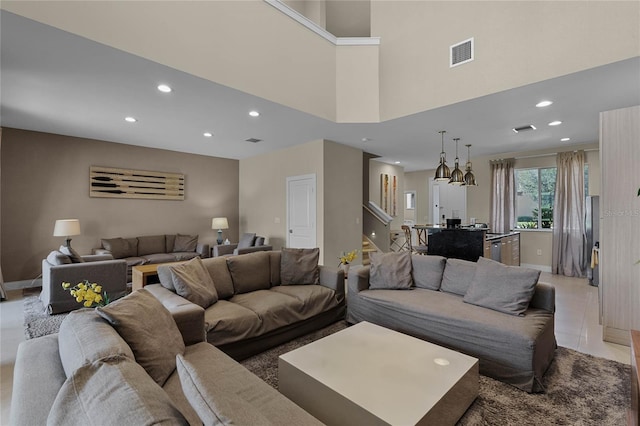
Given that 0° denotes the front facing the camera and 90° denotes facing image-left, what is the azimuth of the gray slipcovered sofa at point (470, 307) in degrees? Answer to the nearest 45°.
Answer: approximately 45°

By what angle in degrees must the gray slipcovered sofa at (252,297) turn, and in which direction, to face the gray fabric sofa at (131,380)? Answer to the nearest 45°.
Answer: approximately 45° to its right

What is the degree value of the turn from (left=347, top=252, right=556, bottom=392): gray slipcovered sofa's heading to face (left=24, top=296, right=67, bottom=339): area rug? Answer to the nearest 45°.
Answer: approximately 45° to its right

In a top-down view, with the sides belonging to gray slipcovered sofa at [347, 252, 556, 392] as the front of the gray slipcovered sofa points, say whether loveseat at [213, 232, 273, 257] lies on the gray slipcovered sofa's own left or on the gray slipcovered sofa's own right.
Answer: on the gray slipcovered sofa's own right

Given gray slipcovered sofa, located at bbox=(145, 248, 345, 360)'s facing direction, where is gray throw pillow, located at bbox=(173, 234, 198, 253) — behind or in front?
behind

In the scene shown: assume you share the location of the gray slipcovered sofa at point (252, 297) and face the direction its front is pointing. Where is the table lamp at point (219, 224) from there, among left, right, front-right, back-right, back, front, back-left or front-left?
back-left

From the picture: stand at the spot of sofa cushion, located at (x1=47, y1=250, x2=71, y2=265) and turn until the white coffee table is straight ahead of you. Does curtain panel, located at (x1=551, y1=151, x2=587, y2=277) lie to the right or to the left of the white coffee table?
left

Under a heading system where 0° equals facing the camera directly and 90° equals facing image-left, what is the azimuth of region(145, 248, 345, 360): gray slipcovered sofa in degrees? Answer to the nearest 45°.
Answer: approximately 315°

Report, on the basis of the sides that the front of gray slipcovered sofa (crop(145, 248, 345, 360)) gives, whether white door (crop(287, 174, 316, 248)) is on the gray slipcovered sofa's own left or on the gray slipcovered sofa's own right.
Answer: on the gray slipcovered sofa's own left
